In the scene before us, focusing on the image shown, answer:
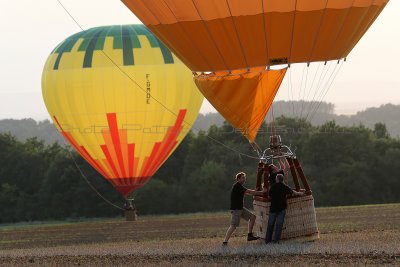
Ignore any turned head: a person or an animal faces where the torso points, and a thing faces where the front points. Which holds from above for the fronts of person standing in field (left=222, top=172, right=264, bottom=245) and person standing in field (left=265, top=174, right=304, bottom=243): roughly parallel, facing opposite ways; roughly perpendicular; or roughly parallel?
roughly perpendicular

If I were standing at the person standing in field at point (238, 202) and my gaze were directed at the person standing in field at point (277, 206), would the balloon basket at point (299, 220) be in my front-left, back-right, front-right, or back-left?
front-left

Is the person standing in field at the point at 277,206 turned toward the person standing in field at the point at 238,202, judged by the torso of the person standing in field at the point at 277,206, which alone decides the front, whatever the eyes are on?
no

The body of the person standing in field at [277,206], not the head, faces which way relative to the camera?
away from the camera

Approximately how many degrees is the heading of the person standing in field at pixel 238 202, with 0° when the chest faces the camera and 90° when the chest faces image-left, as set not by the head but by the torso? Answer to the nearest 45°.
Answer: approximately 270°

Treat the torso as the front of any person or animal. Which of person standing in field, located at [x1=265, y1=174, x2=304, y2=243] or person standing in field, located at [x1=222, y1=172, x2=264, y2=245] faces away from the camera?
person standing in field, located at [x1=265, y1=174, x2=304, y2=243]

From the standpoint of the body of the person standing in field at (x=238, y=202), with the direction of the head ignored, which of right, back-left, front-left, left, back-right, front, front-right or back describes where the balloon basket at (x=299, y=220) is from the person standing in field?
front

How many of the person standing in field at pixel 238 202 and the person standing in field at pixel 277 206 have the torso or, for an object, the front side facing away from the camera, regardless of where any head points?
1
